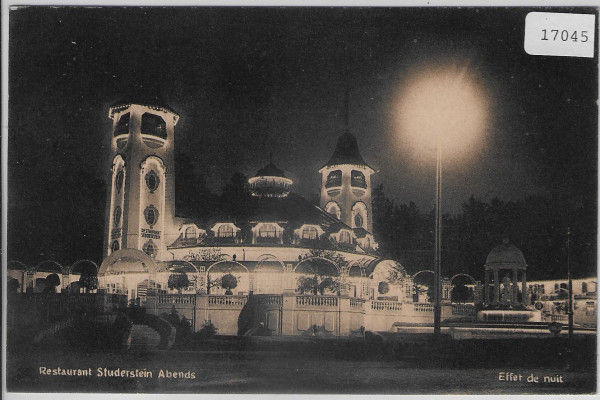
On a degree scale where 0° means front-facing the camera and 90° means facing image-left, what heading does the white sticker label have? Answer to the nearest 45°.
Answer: approximately 0°
